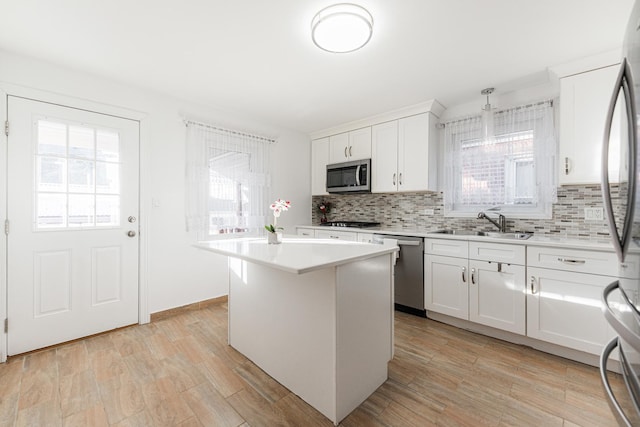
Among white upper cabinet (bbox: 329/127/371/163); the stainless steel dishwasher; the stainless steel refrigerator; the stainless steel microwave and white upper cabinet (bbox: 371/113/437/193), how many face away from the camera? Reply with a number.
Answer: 0

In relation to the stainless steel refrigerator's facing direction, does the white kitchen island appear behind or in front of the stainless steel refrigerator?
in front

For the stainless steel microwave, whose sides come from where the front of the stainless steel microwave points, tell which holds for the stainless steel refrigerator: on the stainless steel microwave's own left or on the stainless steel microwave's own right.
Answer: on the stainless steel microwave's own left

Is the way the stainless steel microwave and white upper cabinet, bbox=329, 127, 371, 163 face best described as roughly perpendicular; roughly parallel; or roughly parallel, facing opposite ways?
roughly parallel

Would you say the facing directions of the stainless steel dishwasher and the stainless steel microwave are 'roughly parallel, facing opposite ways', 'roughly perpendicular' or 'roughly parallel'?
roughly parallel

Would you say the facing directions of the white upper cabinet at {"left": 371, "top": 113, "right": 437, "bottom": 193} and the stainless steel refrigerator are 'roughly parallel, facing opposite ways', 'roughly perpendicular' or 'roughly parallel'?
roughly perpendicular

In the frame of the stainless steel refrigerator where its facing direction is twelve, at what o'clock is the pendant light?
The pendant light is roughly at 2 o'clock from the stainless steel refrigerator.

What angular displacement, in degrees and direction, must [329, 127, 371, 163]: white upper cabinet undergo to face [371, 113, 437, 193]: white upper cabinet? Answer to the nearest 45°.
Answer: approximately 90° to its left

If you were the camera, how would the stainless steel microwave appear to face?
facing the viewer and to the left of the viewer

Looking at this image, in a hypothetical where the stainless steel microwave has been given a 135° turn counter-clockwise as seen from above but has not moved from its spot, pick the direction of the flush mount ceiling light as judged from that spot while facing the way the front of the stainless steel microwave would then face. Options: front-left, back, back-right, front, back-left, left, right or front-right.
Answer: right

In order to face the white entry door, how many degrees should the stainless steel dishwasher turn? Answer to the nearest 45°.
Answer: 0° — it already faces it

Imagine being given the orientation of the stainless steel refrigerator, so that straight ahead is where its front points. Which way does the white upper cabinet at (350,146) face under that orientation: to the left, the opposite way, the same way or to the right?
to the left
